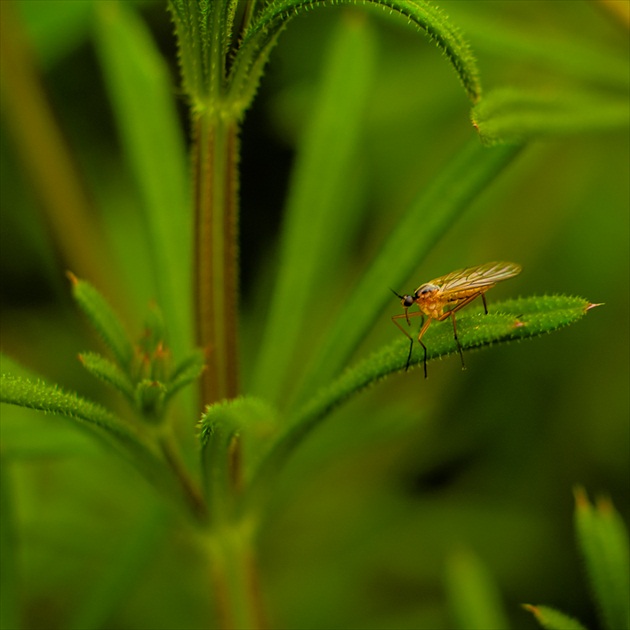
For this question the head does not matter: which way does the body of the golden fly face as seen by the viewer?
to the viewer's left

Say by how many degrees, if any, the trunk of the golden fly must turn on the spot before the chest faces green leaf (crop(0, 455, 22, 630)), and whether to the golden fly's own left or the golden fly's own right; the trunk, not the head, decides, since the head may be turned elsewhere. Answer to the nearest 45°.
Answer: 0° — it already faces it
